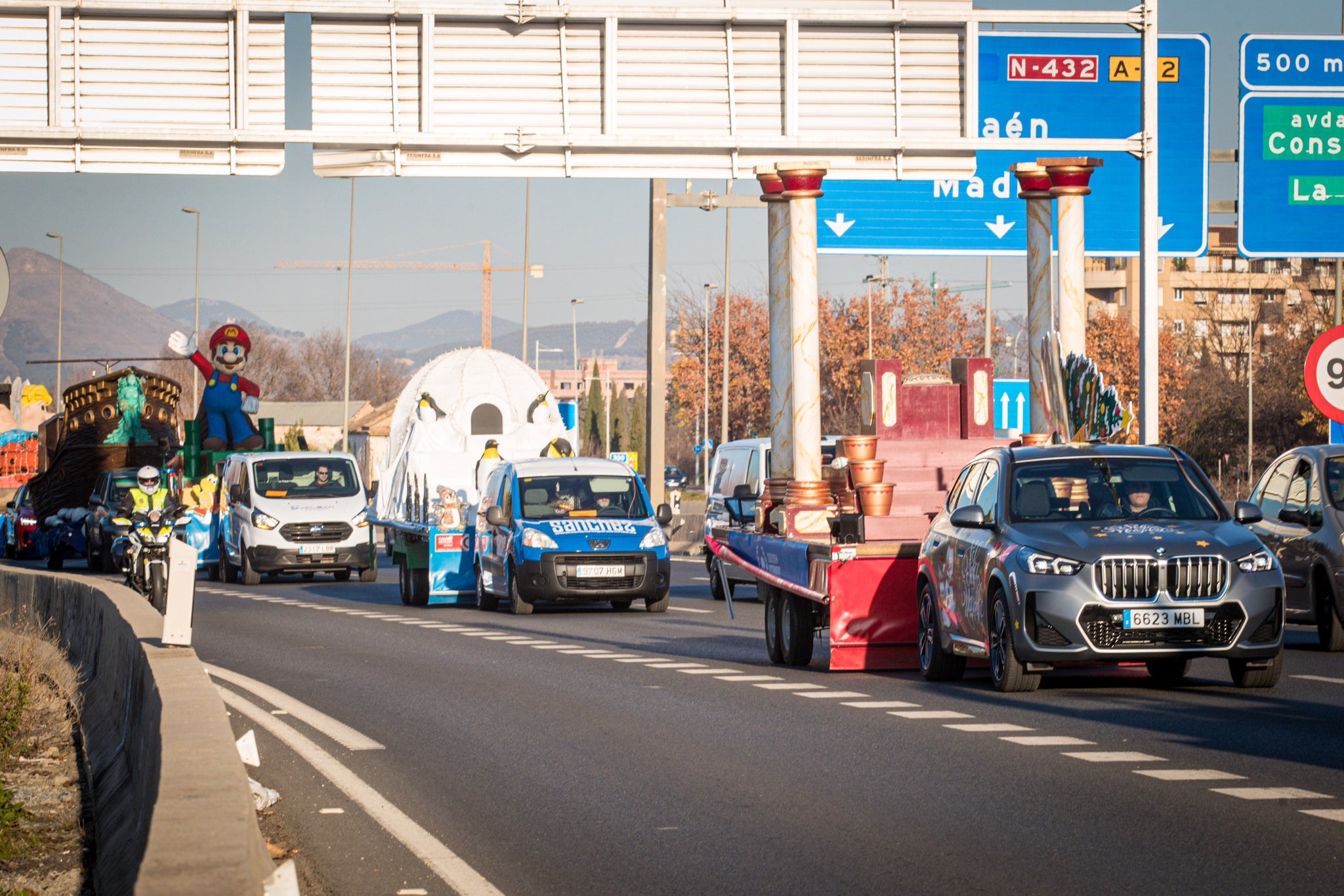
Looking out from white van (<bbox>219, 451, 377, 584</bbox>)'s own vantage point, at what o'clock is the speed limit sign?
The speed limit sign is roughly at 11 o'clock from the white van.

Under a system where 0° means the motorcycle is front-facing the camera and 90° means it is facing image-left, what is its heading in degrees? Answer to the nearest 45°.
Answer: approximately 0°

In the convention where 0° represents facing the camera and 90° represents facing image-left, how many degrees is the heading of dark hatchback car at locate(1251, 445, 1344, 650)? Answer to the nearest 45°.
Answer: approximately 315°

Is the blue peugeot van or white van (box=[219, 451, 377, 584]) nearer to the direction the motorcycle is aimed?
the blue peugeot van

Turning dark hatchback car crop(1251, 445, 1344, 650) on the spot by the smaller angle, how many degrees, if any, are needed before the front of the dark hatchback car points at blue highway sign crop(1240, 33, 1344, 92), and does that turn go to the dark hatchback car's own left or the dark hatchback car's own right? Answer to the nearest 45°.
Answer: approximately 135° to the dark hatchback car's own left
